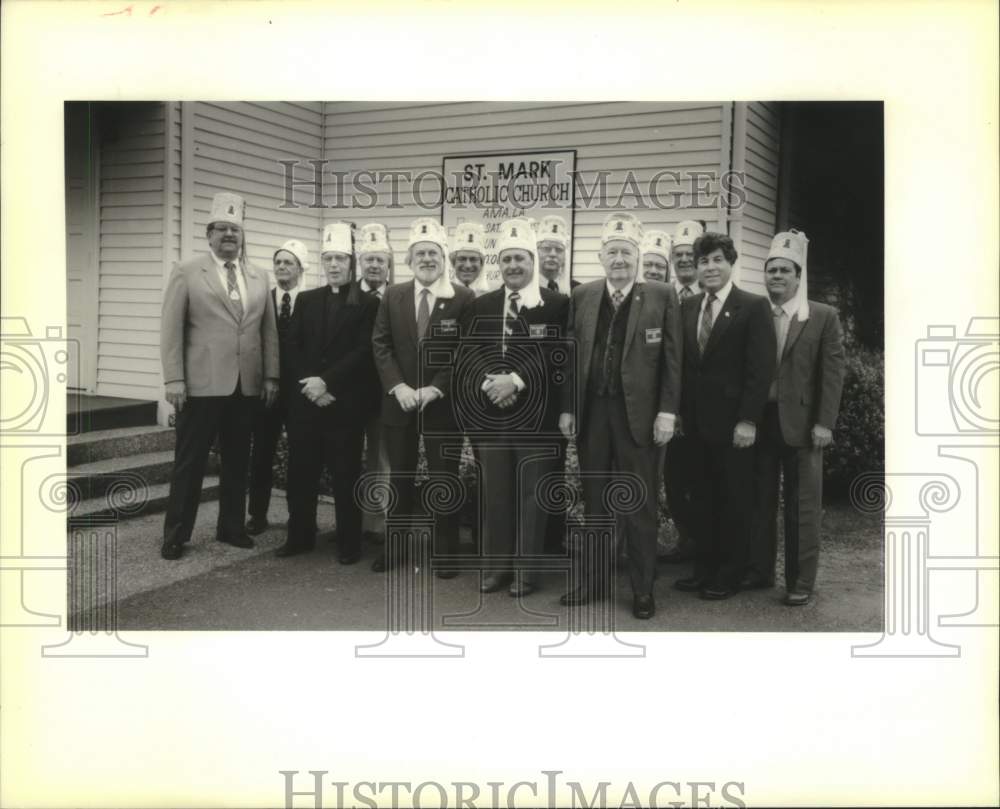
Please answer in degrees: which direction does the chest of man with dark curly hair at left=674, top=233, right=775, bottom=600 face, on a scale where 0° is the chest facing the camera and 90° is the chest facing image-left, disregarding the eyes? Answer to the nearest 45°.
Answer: approximately 45°

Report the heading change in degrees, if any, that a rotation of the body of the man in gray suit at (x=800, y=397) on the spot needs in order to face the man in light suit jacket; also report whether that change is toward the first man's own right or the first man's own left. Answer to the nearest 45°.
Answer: approximately 45° to the first man's own right

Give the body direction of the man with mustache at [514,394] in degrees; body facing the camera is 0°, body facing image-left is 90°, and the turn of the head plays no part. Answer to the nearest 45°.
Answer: approximately 0°

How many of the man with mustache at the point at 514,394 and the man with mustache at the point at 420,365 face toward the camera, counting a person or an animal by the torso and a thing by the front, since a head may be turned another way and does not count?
2

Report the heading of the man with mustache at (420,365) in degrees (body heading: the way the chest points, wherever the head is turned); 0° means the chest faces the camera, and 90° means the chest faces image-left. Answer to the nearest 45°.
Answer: approximately 0°

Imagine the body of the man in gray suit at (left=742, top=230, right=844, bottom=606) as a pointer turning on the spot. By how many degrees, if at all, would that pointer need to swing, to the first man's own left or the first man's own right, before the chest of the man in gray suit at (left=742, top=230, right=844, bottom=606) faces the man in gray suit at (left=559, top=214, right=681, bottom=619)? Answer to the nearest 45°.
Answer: approximately 45° to the first man's own right

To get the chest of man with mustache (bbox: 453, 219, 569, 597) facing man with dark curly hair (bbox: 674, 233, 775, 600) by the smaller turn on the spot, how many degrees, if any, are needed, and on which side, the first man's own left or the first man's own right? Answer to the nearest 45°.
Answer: approximately 90° to the first man's own left

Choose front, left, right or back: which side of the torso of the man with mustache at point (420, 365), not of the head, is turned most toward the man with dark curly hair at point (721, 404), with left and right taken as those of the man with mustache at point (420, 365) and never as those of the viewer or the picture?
left
